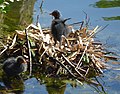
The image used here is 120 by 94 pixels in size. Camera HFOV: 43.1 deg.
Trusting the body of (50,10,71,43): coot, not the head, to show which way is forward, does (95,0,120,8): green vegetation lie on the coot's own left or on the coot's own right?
on the coot's own right

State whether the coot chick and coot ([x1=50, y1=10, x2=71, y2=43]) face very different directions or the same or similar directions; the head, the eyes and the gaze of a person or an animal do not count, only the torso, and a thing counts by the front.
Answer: very different directions

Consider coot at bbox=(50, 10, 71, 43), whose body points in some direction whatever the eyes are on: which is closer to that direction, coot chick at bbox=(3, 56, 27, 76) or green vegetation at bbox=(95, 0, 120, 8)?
the coot chick
